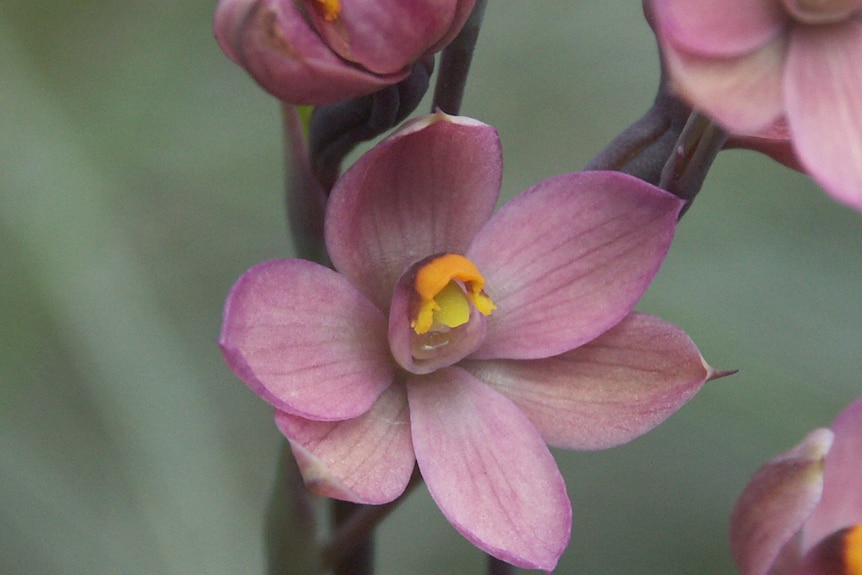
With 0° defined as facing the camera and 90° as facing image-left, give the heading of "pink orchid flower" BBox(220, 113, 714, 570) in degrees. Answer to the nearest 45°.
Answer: approximately 0°
